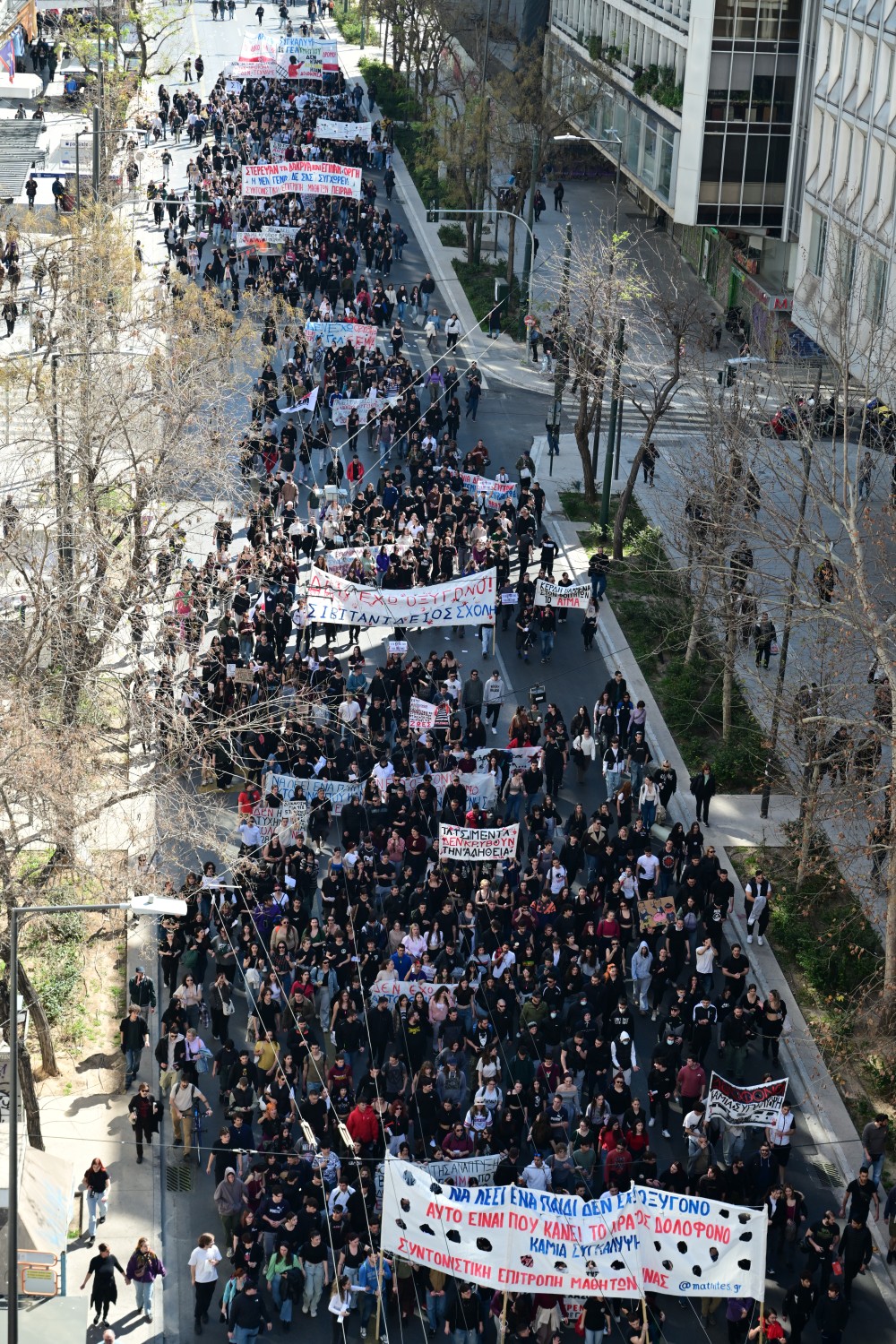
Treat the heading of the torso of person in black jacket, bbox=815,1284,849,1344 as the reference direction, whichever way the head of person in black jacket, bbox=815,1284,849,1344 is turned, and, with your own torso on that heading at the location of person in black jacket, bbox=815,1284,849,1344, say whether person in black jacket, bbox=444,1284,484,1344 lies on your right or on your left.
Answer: on your right

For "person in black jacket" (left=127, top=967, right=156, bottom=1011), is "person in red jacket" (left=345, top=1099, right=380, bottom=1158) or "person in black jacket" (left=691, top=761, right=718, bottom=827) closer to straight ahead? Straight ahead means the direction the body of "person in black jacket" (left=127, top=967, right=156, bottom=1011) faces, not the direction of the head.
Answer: the person in red jacket

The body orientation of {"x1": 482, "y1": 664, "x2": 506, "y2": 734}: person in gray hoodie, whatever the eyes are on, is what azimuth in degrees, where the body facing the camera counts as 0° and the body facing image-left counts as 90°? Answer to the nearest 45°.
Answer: approximately 0°

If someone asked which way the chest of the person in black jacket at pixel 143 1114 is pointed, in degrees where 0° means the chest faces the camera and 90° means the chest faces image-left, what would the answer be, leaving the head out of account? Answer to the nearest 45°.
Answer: approximately 0°

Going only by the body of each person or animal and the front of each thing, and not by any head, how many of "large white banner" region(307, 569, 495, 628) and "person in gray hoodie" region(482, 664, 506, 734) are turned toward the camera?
2
